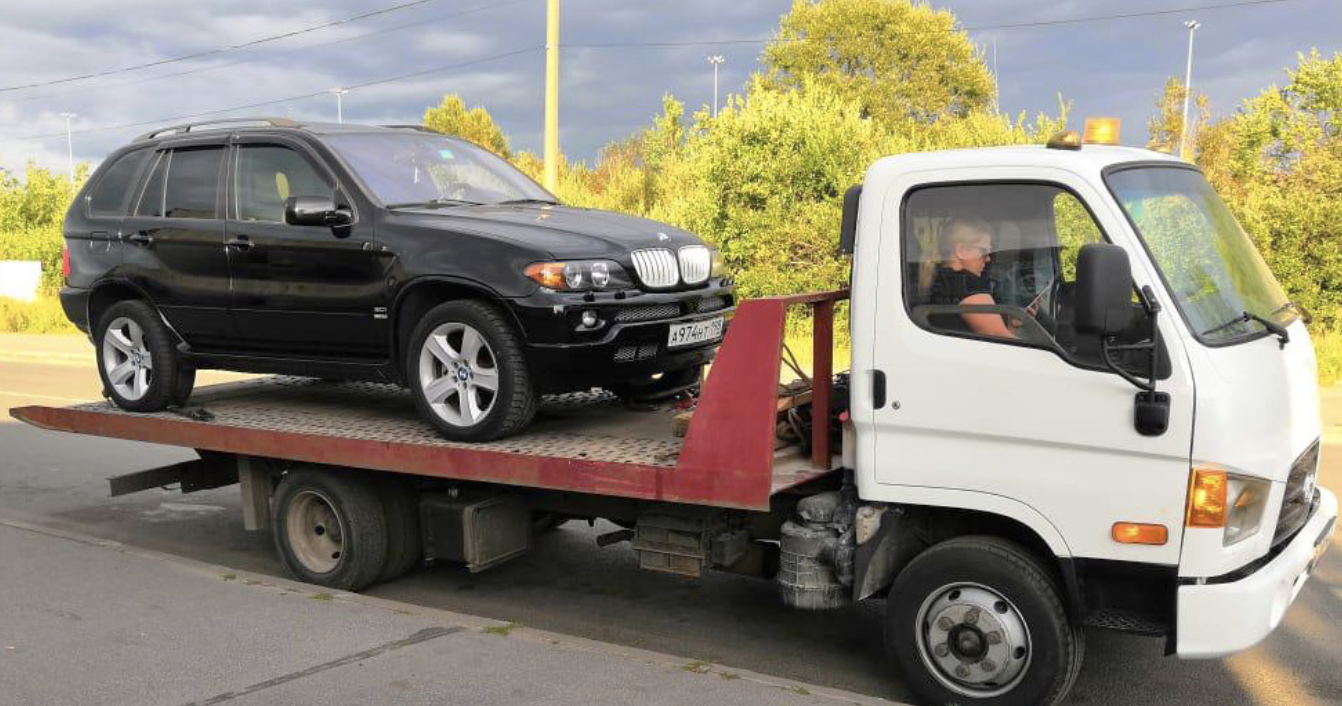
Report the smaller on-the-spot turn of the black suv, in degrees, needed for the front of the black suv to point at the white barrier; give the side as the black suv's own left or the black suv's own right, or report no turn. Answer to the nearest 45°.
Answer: approximately 135° to the black suv's own left

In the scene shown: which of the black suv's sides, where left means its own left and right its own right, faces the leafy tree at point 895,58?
left

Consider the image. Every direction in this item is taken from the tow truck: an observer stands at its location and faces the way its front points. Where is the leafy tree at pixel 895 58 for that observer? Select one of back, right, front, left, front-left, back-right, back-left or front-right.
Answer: back-left

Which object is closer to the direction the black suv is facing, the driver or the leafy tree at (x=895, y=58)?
the driver

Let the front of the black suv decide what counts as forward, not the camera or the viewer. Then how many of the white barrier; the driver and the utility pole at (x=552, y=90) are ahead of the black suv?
1

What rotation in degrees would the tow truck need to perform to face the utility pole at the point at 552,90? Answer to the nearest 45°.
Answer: approximately 135° to its left

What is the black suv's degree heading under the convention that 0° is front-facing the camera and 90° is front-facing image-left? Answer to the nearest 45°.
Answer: approximately 315°

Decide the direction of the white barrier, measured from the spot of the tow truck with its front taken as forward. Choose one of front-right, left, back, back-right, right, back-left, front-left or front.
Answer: back

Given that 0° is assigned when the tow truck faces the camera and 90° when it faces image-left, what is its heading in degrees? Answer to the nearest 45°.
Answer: approximately 315°
